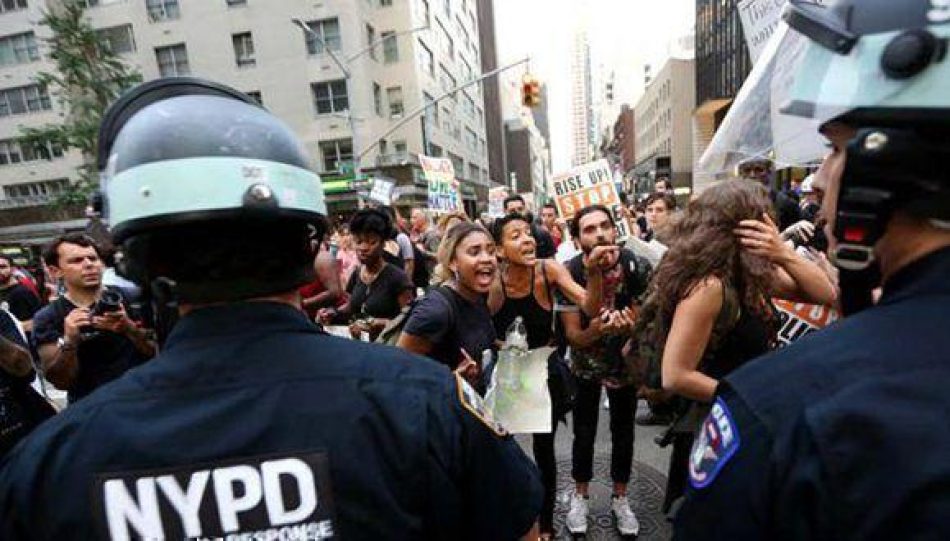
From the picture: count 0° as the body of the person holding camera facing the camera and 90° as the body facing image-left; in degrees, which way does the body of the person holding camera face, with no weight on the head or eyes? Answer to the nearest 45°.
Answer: approximately 315°

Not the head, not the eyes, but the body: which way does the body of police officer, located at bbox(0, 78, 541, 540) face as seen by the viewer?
away from the camera

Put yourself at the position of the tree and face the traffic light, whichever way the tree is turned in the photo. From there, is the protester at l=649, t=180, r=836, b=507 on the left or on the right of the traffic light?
right
